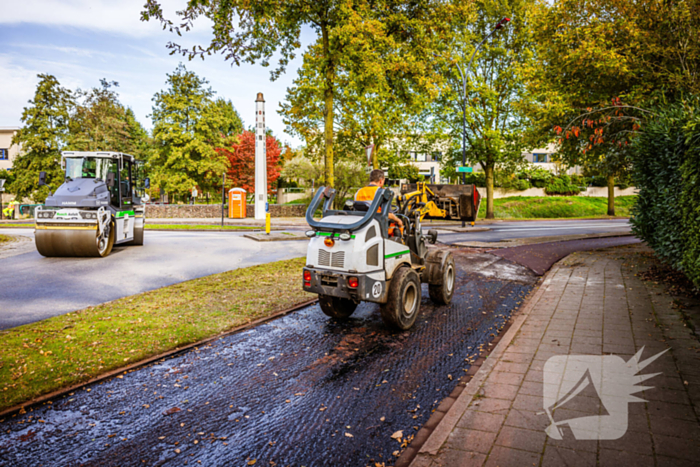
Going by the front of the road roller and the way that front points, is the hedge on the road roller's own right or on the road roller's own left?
on the road roller's own left

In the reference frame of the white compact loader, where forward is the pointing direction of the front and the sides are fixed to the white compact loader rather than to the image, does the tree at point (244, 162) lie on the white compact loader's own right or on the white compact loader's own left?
on the white compact loader's own left

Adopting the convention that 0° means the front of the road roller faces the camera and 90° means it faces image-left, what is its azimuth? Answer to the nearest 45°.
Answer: approximately 45°

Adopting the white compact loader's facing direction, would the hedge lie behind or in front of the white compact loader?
in front

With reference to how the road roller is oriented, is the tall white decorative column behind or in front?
behind
